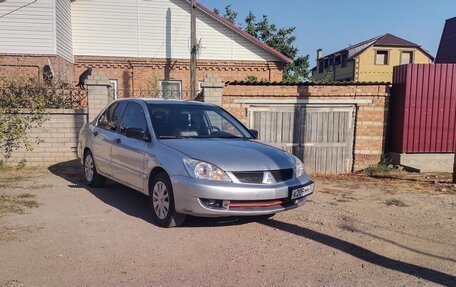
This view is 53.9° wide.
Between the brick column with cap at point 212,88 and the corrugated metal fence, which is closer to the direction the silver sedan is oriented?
the corrugated metal fence

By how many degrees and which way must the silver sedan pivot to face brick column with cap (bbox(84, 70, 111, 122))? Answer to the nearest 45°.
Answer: approximately 180°

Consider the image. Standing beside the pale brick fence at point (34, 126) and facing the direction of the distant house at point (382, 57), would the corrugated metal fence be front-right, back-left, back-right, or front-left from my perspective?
front-right

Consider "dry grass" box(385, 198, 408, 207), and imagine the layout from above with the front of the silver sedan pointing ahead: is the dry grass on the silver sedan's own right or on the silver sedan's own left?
on the silver sedan's own left

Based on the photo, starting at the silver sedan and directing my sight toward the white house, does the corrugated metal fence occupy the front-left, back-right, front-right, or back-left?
front-right

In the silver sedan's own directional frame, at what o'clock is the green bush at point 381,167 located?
The green bush is roughly at 9 o'clock from the silver sedan.

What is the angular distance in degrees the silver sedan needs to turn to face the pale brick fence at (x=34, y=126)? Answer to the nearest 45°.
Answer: approximately 180°

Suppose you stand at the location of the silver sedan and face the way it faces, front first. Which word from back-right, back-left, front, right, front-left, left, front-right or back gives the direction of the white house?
back-left

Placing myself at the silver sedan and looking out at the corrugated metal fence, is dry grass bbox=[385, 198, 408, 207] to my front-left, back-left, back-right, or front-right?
front-right

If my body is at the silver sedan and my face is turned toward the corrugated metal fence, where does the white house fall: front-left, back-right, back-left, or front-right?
front-left

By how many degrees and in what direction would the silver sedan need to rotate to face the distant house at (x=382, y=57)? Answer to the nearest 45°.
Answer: approximately 90° to its left

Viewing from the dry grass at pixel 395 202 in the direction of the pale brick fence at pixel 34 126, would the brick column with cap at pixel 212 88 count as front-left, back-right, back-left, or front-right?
front-right

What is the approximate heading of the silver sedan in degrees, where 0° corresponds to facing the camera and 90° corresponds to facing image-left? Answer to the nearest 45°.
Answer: approximately 315°

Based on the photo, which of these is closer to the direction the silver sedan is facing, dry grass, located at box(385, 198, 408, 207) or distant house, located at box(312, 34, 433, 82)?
the dry grass

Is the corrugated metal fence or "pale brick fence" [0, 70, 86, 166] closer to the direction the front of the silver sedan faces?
the corrugated metal fence
